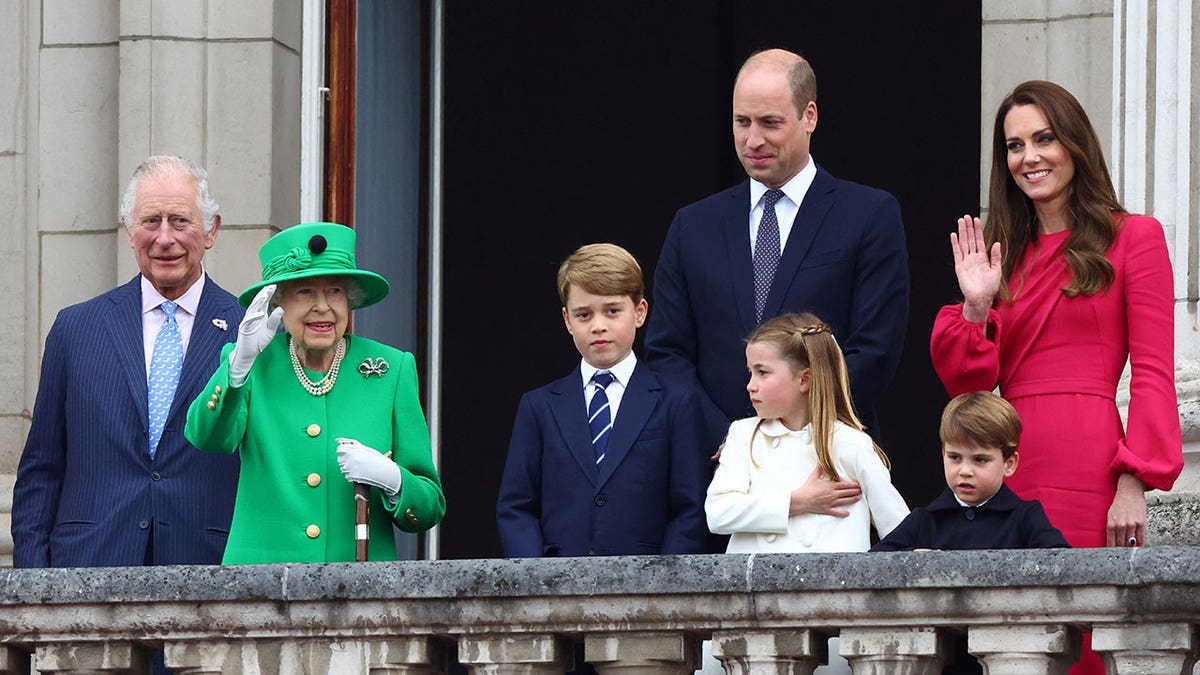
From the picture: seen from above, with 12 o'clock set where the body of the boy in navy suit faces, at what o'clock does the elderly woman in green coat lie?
The elderly woman in green coat is roughly at 3 o'clock from the boy in navy suit.

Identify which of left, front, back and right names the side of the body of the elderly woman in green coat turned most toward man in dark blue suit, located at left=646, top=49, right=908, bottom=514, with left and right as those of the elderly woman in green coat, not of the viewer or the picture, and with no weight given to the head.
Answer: left

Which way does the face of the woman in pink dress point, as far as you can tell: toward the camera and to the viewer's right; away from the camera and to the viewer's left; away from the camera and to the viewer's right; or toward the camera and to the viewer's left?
toward the camera and to the viewer's left

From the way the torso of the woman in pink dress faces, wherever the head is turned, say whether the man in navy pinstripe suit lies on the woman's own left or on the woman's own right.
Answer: on the woman's own right

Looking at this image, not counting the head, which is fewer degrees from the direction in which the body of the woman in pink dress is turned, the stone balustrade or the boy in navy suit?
the stone balustrade

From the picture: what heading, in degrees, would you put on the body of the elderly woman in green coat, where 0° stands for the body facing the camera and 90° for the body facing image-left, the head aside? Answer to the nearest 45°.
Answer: approximately 0°

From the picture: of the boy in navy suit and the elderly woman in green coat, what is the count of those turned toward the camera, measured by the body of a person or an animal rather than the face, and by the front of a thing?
2

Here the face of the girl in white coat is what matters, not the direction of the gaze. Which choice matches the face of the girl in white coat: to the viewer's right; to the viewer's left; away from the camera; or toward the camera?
to the viewer's left

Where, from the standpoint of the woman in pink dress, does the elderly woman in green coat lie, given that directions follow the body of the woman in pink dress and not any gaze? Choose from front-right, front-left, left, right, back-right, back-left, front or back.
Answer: front-right

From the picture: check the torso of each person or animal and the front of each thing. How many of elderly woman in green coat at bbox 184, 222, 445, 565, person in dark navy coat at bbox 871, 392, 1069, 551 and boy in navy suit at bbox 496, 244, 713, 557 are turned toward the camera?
3

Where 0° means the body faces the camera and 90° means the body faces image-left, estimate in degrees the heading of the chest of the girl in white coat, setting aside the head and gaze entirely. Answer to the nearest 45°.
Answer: approximately 45°

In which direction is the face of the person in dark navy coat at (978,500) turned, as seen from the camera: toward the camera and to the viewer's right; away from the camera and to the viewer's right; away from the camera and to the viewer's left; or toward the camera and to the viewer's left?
toward the camera and to the viewer's left
